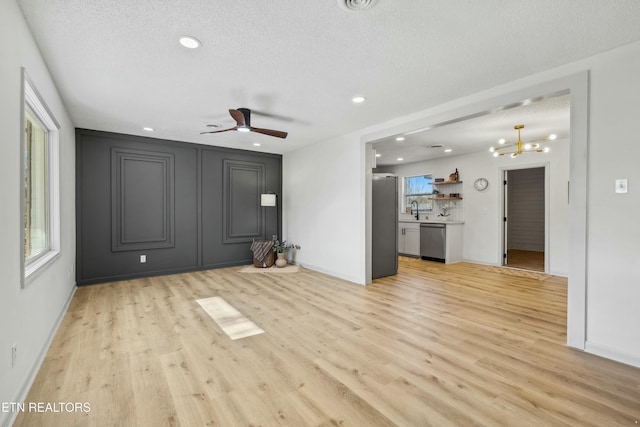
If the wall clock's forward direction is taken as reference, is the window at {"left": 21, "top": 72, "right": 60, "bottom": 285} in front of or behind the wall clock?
in front

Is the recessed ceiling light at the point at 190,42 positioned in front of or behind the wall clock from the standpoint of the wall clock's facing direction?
in front

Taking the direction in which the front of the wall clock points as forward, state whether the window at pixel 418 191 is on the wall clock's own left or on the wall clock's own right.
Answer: on the wall clock's own right

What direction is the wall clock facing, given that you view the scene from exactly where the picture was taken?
facing the viewer and to the left of the viewer

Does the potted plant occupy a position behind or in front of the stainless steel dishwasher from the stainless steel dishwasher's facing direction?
in front

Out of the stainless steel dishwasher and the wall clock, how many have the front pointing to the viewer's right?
0
